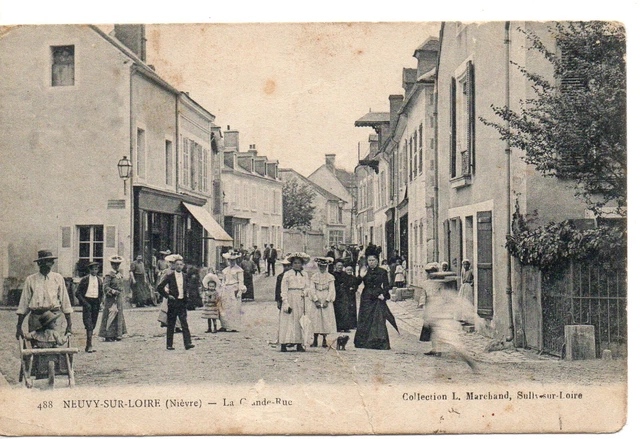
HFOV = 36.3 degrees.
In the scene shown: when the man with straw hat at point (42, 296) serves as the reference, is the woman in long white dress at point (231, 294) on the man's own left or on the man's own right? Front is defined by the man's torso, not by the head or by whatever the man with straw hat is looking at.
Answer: on the man's own left

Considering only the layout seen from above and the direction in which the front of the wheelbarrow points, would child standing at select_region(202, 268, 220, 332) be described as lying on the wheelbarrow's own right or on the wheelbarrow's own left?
on the wheelbarrow's own left

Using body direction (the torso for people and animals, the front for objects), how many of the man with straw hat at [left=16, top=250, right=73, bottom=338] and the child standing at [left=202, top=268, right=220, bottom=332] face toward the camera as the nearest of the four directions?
2

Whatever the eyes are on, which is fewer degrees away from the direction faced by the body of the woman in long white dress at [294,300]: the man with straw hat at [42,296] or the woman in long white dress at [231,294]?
the man with straw hat

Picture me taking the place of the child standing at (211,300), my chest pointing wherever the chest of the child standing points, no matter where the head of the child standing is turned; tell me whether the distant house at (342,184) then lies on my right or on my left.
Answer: on my left

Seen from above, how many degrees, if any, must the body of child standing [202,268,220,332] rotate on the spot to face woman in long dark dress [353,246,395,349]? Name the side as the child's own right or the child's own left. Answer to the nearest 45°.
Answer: approximately 45° to the child's own left

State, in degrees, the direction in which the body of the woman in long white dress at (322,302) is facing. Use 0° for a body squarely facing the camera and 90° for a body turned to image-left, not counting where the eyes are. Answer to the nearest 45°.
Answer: approximately 0°

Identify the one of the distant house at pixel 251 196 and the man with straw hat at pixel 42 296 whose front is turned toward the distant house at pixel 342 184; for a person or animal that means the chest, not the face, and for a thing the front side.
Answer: the distant house at pixel 251 196

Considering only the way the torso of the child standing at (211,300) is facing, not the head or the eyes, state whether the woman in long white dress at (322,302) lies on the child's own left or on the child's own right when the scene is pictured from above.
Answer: on the child's own left
